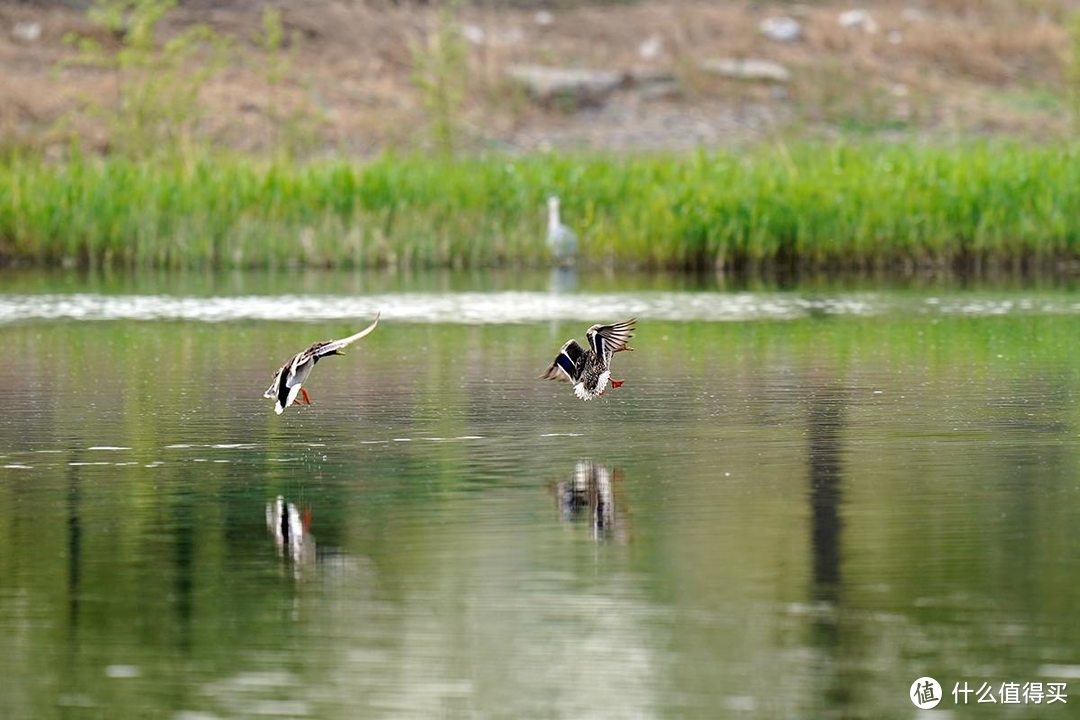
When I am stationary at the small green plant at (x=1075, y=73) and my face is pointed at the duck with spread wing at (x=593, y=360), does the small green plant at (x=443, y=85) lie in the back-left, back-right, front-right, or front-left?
front-right

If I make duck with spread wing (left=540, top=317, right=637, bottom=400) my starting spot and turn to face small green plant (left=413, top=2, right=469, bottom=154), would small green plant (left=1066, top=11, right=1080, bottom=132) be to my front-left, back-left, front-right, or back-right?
front-right

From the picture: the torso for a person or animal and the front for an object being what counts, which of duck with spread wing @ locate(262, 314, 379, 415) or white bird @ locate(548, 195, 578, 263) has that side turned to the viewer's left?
the white bird

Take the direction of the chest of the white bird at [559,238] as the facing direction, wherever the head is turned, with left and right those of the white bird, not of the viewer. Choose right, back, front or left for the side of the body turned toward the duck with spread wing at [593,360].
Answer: left

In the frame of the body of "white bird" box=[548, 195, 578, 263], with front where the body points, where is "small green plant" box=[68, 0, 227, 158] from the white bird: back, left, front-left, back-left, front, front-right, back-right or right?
front-right

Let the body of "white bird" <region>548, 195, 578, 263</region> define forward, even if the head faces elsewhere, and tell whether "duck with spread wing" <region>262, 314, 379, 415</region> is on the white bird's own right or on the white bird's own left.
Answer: on the white bird's own left

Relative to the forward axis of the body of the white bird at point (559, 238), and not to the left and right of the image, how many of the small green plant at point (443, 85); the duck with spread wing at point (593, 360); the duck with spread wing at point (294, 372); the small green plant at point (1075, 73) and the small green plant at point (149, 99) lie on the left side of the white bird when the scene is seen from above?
2

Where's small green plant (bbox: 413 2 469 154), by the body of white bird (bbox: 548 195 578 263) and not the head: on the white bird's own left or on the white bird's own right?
on the white bird's own right

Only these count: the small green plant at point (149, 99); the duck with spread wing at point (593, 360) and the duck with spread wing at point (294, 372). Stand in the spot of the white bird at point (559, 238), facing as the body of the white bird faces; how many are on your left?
2

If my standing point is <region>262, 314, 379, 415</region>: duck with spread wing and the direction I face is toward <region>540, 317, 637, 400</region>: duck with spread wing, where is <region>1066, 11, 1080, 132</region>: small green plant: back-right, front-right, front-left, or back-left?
front-left

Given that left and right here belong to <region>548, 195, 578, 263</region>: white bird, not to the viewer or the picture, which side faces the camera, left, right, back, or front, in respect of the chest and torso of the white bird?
left
